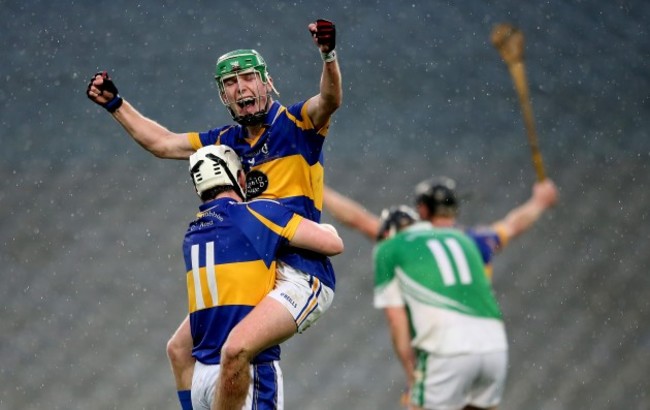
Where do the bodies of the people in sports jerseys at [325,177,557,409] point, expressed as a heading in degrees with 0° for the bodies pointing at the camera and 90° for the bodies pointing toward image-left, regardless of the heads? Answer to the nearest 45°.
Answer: approximately 180°

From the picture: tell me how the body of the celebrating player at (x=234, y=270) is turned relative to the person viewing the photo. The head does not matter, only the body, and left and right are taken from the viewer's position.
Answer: facing away from the viewer and to the right of the viewer

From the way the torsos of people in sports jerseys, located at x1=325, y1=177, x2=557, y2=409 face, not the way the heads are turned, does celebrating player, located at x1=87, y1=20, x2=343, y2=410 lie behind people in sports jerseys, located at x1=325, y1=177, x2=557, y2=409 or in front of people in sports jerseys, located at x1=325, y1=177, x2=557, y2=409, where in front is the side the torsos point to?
behind

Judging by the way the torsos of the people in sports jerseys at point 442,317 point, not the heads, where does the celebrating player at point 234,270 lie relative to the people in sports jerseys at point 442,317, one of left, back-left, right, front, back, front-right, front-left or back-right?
back-left
